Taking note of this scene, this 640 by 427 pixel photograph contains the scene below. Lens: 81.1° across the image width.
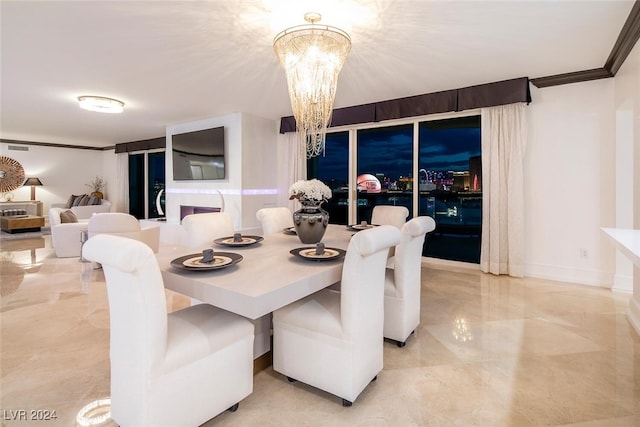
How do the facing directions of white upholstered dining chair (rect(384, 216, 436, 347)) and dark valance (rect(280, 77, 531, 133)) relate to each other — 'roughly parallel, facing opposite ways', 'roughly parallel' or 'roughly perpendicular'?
roughly perpendicular

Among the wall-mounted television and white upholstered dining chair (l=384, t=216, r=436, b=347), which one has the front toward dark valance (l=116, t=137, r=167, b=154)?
the white upholstered dining chair

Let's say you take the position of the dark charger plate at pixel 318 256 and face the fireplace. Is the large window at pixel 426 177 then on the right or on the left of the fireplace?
right

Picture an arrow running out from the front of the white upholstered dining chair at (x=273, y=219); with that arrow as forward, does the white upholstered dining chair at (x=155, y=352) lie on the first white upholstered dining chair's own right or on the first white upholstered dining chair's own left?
on the first white upholstered dining chair's own right

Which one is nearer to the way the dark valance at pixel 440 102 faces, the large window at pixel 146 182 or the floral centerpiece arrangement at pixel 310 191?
the floral centerpiece arrangement

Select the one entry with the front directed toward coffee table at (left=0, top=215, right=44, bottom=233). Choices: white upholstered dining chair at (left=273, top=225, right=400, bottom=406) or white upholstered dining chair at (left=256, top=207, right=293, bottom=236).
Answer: white upholstered dining chair at (left=273, top=225, right=400, bottom=406)

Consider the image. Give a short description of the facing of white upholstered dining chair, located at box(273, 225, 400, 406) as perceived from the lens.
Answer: facing away from the viewer and to the left of the viewer

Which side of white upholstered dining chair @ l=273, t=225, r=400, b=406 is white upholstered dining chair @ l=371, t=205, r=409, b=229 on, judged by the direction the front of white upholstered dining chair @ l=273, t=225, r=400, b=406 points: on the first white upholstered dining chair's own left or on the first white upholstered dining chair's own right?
on the first white upholstered dining chair's own right

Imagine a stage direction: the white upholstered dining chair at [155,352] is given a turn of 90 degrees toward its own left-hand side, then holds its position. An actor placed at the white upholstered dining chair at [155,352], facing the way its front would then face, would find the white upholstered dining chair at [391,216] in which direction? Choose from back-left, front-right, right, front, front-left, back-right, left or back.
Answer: right

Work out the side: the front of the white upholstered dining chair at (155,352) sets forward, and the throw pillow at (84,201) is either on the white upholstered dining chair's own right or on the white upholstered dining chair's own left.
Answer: on the white upholstered dining chair's own left

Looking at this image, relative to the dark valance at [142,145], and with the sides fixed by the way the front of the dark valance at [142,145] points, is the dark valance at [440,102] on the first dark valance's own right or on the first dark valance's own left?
on the first dark valance's own left

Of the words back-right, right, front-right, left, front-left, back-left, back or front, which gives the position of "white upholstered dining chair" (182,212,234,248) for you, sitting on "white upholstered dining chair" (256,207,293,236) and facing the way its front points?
right

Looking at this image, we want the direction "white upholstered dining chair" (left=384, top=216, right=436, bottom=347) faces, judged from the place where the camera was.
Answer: facing away from the viewer and to the left of the viewer

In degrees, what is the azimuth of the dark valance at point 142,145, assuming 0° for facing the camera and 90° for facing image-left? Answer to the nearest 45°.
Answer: approximately 45°

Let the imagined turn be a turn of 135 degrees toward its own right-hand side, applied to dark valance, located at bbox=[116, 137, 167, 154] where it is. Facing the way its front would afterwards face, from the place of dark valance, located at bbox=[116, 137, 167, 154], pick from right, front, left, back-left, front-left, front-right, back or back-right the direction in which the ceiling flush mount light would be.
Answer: back

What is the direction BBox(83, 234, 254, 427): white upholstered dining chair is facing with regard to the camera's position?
facing away from the viewer and to the right of the viewer
